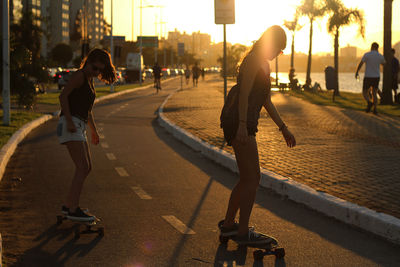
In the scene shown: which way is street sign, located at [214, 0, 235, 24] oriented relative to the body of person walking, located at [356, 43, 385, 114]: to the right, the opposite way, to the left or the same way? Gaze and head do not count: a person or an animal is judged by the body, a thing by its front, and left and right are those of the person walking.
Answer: the opposite way

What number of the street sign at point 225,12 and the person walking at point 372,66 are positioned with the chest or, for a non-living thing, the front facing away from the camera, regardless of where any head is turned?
1

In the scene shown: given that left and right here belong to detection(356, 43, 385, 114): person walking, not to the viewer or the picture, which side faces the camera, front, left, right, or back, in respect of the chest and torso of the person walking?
back

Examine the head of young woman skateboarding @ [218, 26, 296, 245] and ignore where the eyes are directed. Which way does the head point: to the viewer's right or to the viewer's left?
to the viewer's right

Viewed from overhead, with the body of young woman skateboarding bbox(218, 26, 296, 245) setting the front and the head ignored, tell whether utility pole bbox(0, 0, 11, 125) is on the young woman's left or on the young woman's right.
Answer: on the young woman's left

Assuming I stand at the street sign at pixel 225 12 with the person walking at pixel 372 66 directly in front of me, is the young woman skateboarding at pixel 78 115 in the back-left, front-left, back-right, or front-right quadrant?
back-right
